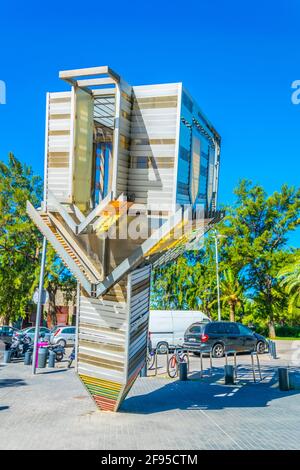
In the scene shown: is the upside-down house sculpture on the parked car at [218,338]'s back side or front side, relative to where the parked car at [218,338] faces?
on the back side

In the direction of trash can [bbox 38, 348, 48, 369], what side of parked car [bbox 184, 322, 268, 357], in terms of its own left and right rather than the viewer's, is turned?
back

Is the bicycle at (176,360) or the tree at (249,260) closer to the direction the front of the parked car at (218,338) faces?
the tree

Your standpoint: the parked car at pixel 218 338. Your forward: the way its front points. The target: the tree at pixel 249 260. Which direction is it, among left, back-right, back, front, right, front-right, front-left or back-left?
front-left

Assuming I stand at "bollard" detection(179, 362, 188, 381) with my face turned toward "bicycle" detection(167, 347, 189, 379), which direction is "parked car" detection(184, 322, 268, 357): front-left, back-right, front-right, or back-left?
front-right

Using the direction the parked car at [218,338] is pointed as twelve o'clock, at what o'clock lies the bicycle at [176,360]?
The bicycle is roughly at 5 o'clock from the parked car.

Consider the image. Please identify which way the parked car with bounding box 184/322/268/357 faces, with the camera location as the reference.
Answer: facing away from the viewer and to the right of the viewer

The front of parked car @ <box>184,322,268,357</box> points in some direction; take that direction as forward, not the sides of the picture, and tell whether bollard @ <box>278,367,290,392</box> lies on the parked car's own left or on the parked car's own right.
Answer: on the parked car's own right

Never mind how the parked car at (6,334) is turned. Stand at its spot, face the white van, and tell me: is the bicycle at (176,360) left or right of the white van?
right

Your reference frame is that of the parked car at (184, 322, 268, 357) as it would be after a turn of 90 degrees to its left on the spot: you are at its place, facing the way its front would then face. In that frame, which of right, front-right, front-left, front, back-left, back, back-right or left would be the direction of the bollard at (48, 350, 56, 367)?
left

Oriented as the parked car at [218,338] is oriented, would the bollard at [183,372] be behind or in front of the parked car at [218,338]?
behind

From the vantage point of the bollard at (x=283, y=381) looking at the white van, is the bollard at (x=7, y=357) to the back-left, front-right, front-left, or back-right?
front-left

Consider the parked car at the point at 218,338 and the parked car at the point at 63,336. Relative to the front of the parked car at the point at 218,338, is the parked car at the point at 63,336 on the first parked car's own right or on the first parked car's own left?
on the first parked car's own left
